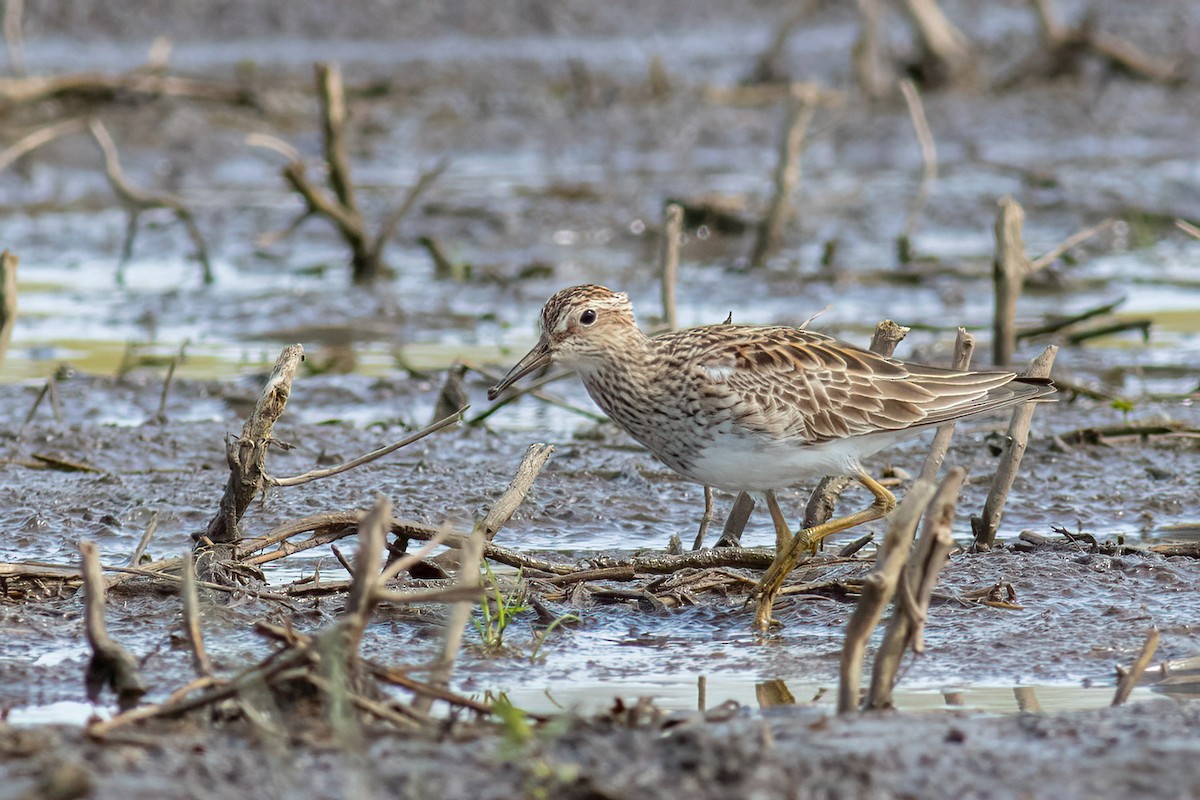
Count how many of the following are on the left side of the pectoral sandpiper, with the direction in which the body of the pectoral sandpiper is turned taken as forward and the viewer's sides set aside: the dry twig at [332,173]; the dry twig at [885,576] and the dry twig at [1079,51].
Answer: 1

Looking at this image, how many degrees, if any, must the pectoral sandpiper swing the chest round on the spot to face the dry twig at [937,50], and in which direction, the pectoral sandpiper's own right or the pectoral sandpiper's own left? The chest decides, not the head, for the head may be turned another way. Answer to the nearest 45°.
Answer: approximately 90° to the pectoral sandpiper's own right

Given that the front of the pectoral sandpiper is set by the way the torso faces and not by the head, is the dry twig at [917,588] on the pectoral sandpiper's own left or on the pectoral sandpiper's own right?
on the pectoral sandpiper's own left

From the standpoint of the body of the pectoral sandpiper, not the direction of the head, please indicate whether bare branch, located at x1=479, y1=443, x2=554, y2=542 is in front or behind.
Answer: in front

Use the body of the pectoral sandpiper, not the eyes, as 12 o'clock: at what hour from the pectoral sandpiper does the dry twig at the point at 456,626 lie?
The dry twig is roughly at 10 o'clock from the pectoral sandpiper.

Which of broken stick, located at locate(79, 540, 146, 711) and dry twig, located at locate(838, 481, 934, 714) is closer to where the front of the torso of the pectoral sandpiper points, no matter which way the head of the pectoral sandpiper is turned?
the broken stick

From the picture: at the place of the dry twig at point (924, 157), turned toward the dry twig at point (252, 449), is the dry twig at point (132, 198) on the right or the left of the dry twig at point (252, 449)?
right

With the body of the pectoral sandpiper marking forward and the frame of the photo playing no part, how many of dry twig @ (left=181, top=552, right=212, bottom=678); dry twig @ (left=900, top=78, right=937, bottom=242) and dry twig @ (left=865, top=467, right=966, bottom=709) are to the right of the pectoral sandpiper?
1

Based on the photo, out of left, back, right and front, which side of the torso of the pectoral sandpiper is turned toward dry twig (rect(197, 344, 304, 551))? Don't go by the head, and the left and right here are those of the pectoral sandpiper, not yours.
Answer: front

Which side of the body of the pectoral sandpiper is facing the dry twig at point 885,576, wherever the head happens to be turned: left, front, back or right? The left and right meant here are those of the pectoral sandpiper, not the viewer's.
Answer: left

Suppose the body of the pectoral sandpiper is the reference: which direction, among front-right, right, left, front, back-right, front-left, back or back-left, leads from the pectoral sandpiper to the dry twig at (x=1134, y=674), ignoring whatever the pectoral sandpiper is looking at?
back-left

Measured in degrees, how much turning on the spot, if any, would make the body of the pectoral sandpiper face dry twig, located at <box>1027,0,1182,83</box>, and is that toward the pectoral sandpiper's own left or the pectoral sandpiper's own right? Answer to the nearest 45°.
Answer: approximately 90° to the pectoral sandpiper's own right

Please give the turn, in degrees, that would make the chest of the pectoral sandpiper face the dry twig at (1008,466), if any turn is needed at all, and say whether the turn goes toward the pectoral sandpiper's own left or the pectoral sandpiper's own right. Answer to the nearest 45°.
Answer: approximately 135° to the pectoral sandpiper's own right

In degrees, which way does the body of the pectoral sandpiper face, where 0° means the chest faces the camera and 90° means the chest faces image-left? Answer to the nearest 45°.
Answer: approximately 90°
